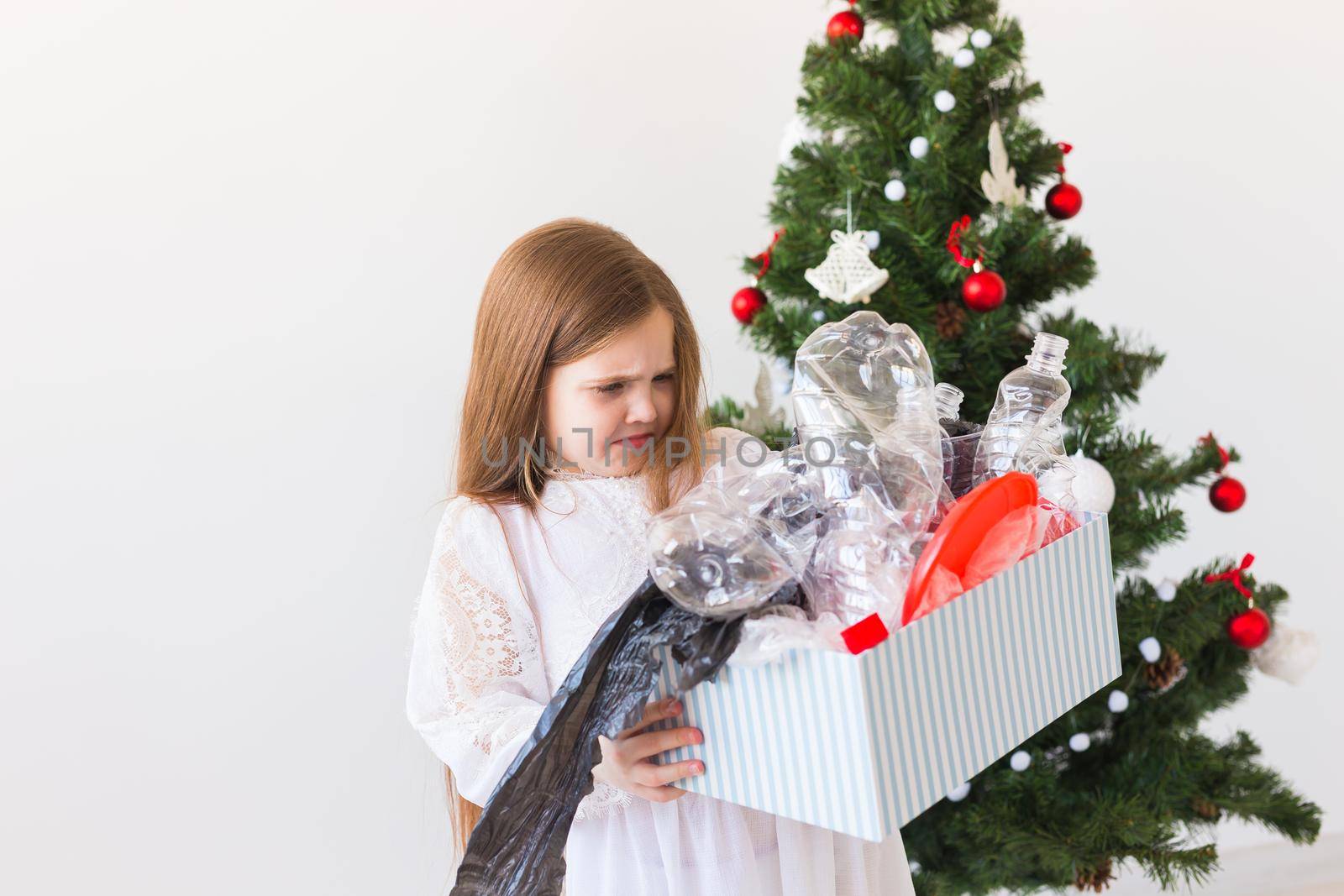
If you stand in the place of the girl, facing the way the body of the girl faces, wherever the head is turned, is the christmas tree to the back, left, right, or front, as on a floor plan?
left

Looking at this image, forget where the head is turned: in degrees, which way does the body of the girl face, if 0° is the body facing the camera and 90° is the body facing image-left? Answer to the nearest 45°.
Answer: approximately 315°

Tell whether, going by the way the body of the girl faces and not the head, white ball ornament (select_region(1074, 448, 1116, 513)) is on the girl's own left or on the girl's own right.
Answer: on the girl's own left
